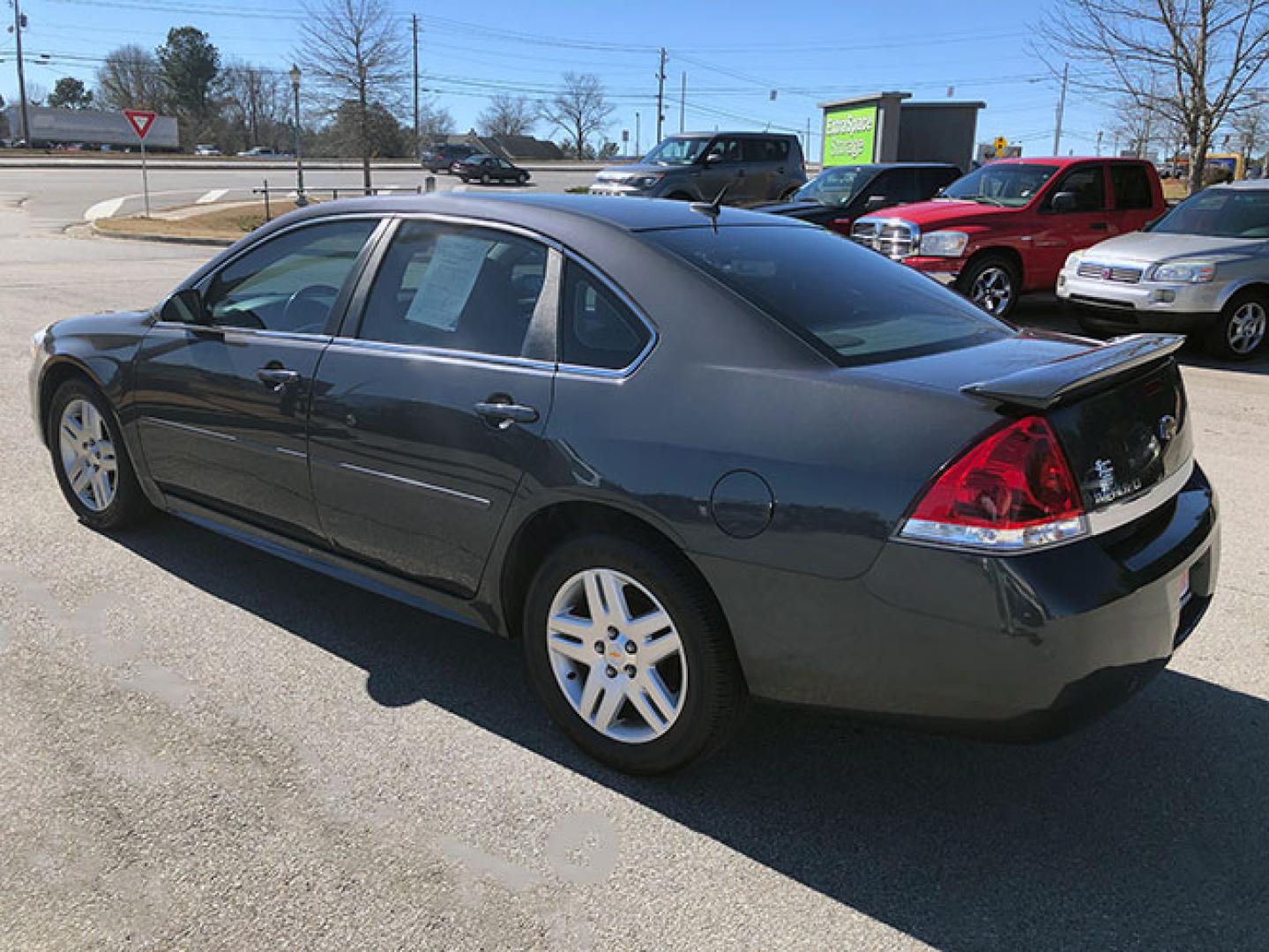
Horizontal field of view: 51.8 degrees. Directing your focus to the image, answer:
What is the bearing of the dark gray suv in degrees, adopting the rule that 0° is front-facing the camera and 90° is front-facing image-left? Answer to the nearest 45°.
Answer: approximately 45°

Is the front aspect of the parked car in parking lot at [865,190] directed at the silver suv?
no

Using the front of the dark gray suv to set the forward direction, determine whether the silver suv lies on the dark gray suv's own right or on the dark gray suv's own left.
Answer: on the dark gray suv's own left

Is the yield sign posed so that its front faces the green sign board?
no

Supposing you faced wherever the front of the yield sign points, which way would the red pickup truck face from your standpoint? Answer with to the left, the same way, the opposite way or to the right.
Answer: to the right

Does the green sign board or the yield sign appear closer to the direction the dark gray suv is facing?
the yield sign

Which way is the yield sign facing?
toward the camera

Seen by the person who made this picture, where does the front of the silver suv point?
facing the viewer and to the left of the viewer

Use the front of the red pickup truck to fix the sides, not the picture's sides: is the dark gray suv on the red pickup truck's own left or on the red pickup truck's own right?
on the red pickup truck's own right

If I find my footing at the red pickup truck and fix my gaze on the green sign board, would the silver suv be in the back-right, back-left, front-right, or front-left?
back-right

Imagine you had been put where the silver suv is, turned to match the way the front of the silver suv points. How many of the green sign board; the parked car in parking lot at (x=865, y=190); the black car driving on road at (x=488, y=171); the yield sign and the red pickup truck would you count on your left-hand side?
0

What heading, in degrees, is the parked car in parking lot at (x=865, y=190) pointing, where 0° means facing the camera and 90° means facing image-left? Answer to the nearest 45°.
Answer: approximately 45°

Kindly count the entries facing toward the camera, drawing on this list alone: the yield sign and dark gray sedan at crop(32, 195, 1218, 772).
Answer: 1

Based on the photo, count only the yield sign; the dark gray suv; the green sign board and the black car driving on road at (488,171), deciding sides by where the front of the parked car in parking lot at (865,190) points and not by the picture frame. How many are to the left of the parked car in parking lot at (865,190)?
0

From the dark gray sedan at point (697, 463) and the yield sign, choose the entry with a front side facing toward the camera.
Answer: the yield sign

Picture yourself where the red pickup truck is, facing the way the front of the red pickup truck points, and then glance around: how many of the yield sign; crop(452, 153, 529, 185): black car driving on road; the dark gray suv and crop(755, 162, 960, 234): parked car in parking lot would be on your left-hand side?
0

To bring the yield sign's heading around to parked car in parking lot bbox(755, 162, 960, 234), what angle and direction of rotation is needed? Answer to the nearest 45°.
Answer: approximately 45° to its left
